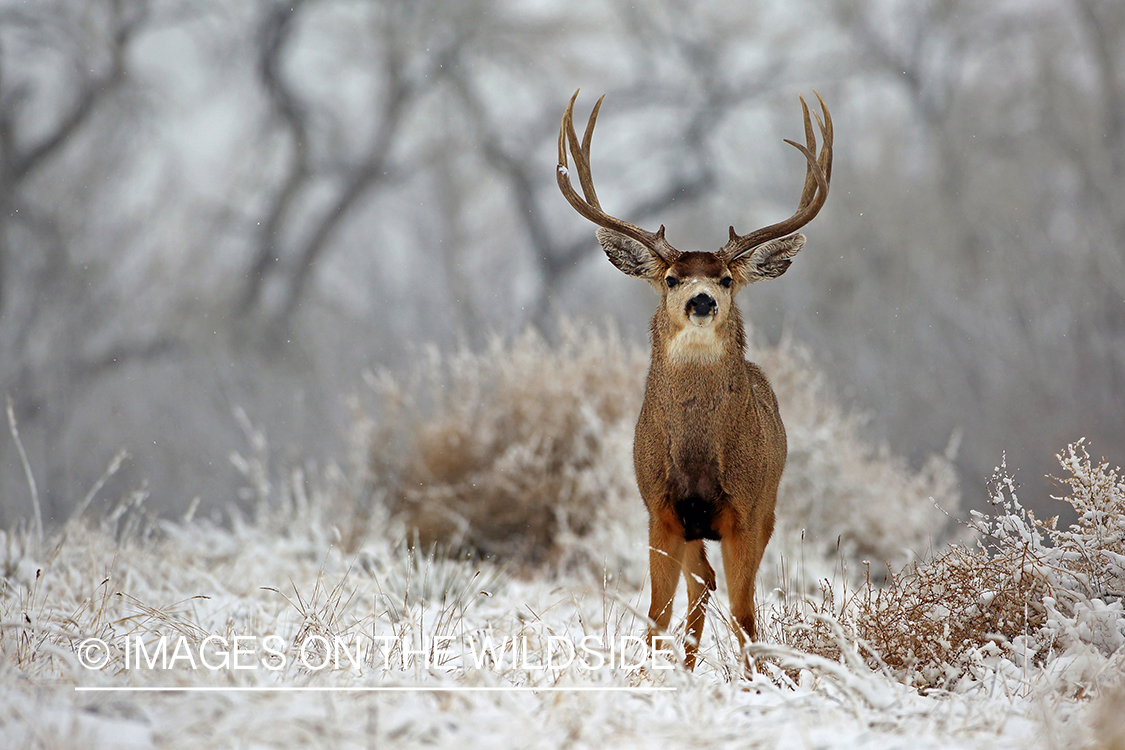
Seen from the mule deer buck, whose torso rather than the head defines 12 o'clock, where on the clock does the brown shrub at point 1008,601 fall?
The brown shrub is roughly at 9 o'clock from the mule deer buck.

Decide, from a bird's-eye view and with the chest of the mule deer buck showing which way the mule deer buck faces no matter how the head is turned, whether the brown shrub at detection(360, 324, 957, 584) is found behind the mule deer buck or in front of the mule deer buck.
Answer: behind

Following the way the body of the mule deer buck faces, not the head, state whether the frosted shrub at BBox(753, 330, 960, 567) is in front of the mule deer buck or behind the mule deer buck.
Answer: behind

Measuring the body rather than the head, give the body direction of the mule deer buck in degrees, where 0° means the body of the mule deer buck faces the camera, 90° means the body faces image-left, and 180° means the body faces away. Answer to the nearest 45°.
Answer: approximately 0°

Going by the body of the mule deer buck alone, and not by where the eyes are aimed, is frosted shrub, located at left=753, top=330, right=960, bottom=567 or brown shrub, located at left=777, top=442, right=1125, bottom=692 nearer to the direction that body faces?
the brown shrub
